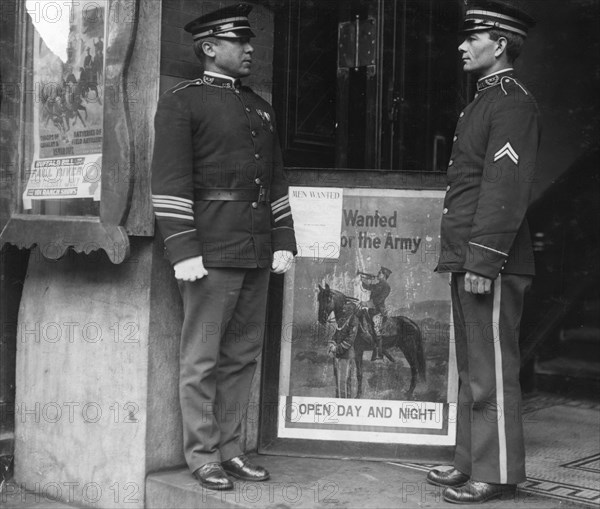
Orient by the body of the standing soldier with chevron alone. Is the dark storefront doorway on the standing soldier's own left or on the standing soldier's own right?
on the standing soldier's own right

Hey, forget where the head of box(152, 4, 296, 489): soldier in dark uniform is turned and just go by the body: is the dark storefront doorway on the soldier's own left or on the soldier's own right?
on the soldier's own left

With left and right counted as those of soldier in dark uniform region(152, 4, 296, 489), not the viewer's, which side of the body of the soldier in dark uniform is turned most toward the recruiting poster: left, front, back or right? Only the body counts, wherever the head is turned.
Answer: left

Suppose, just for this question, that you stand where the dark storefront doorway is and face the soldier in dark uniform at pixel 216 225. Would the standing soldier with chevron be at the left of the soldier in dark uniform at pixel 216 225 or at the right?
left

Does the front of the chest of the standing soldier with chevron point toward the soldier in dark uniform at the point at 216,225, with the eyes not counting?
yes

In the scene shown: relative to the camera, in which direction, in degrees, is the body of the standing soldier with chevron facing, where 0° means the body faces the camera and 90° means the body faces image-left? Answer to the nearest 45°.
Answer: approximately 90°

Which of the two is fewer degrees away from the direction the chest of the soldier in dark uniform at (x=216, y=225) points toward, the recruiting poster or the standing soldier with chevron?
the standing soldier with chevron

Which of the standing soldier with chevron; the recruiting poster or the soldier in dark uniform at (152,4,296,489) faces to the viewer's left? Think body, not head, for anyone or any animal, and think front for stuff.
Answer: the standing soldier with chevron

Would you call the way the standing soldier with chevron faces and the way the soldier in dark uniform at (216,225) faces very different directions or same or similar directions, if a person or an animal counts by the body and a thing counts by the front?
very different directions

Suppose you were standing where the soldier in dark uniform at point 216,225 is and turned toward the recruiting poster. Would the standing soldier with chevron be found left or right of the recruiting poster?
right

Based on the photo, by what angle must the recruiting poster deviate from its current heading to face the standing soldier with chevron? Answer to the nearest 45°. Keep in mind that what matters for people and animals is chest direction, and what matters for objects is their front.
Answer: approximately 45° to its left

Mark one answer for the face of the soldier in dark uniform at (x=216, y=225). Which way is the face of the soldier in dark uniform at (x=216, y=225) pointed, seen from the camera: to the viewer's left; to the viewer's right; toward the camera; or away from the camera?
to the viewer's right

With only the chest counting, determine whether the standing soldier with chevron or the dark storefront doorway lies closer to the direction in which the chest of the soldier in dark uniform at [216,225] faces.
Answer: the standing soldier with chevron

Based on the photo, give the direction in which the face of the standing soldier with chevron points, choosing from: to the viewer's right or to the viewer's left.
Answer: to the viewer's left
